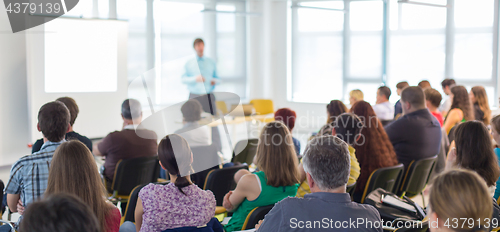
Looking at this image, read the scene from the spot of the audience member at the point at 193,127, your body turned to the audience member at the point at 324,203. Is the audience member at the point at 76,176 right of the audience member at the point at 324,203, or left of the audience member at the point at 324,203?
right

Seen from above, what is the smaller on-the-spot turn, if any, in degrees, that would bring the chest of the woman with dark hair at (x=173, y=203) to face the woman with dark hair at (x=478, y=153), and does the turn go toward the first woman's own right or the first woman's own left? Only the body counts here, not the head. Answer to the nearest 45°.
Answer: approximately 90° to the first woman's own right

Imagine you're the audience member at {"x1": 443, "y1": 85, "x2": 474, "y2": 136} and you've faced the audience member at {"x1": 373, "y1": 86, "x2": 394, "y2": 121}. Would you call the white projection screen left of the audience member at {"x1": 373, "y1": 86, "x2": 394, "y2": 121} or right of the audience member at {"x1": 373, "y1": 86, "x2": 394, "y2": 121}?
left

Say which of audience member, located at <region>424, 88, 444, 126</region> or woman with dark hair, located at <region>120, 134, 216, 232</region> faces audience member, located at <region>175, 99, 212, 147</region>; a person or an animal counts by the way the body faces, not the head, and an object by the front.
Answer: the woman with dark hair

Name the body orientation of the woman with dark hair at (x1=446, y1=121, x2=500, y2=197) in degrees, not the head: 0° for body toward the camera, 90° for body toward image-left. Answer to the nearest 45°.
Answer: approximately 135°

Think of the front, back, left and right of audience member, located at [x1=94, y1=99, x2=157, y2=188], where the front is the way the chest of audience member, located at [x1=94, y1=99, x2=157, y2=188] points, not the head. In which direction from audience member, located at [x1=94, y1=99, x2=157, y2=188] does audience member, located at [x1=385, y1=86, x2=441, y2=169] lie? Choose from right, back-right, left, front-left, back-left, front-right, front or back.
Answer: right

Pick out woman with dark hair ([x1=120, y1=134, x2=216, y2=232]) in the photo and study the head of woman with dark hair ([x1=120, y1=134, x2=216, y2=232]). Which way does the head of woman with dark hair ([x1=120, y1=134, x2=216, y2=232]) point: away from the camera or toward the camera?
away from the camera

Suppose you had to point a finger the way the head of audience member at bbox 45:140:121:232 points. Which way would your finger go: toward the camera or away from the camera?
away from the camera

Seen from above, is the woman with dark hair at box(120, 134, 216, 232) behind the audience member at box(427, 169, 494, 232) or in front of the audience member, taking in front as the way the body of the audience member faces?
in front

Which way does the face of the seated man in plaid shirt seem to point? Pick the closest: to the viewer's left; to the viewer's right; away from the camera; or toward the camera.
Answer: away from the camera

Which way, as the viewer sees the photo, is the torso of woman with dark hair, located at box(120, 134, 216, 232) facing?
away from the camera

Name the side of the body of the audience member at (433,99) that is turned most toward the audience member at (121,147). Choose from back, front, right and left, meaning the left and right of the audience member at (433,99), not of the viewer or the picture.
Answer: left

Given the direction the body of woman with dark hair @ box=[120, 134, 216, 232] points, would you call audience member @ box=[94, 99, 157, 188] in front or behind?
in front

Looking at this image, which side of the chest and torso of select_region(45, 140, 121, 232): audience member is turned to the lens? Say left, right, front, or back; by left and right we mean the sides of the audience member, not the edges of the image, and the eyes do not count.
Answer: back

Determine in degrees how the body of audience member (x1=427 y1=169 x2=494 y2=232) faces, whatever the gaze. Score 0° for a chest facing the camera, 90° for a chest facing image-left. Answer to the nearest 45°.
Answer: approximately 135°
